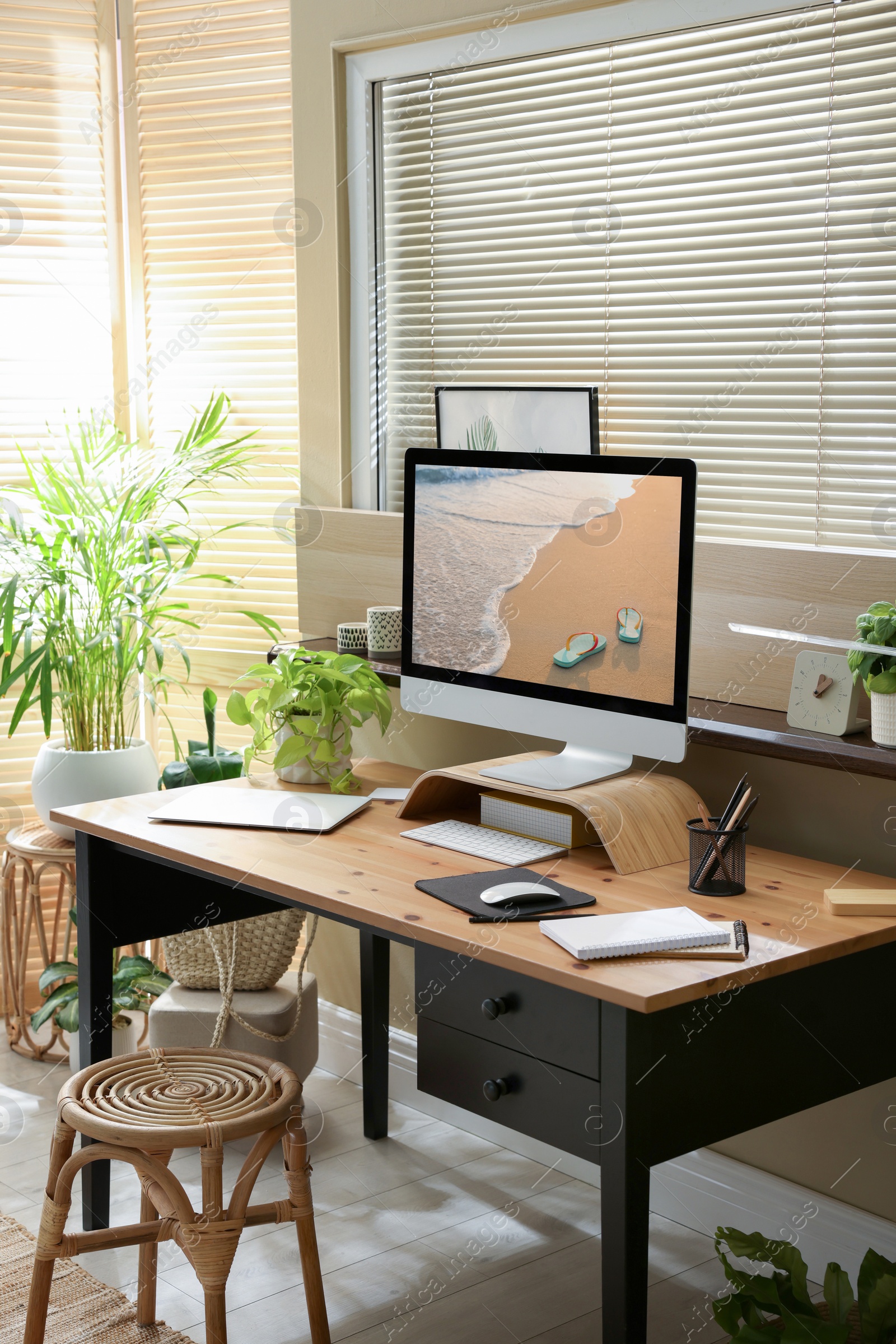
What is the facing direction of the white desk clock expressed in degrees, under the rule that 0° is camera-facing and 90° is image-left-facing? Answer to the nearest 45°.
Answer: approximately 45°

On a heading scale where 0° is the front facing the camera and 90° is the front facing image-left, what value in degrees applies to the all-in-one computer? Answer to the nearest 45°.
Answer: approximately 45°

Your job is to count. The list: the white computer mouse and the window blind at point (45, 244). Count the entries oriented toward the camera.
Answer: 1

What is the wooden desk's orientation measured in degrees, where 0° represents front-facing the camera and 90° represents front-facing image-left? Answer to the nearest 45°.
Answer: approximately 45°

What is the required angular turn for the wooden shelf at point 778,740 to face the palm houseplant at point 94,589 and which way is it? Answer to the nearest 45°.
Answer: approximately 90° to its right

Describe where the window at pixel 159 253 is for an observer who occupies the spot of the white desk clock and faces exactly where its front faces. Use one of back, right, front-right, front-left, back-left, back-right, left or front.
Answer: right

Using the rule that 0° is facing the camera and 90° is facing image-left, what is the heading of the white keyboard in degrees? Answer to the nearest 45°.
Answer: approximately 45°
